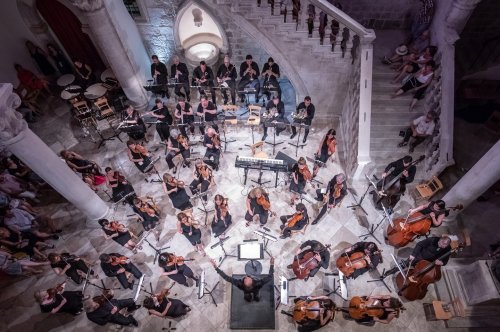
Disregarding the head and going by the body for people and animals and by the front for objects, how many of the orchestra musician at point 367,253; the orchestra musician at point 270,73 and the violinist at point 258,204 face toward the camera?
2

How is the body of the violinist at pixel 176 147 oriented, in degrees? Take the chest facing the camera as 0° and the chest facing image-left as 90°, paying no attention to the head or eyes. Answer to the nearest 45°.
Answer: approximately 0°

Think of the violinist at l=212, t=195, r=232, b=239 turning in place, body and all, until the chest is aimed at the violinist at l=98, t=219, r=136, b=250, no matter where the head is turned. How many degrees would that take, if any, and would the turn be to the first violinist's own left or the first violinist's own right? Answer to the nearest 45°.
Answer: approximately 90° to the first violinist's own right

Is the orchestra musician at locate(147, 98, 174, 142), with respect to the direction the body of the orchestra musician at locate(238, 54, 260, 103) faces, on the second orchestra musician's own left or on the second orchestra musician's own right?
on the second orchestra musician's own right

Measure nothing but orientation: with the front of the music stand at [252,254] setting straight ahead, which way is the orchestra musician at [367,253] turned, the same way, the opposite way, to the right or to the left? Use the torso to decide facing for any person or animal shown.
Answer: to the right

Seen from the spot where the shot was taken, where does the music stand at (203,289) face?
facing to the left of the viewer

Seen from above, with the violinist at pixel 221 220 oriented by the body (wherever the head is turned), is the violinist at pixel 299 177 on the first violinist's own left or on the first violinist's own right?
on the first violinist's own left

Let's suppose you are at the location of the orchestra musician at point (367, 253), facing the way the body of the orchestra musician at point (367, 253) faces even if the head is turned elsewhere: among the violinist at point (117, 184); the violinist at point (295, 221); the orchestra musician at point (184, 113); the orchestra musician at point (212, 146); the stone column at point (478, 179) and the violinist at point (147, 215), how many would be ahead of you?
5

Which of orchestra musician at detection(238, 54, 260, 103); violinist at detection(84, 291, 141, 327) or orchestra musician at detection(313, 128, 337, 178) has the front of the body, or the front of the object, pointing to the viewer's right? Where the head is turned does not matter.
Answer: the violinist

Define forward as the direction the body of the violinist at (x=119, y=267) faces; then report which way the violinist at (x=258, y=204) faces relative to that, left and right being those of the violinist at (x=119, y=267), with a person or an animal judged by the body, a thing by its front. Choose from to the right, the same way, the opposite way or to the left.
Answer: to the right
